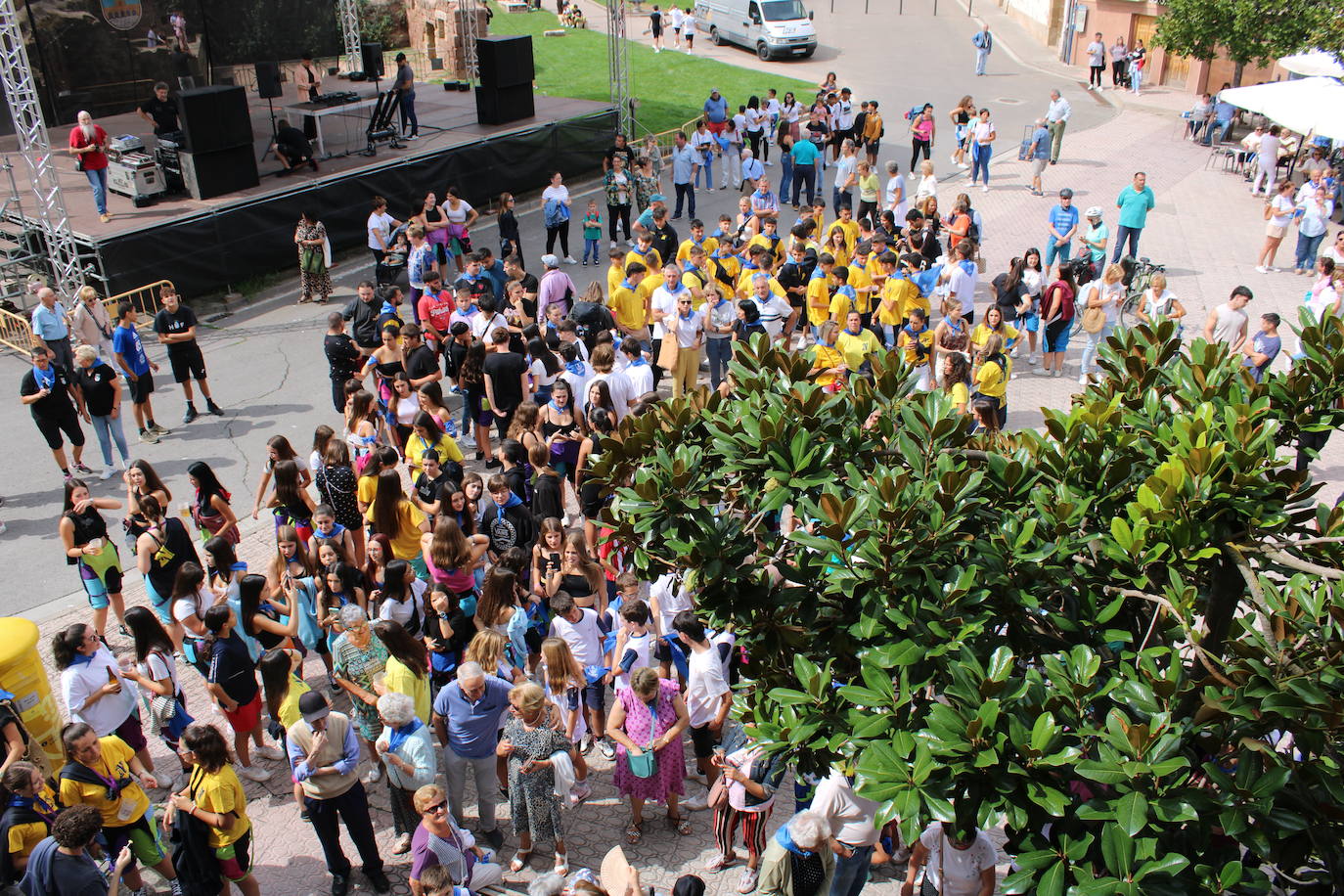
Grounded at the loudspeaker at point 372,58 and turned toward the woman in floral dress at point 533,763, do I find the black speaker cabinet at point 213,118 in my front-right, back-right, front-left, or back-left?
front-right

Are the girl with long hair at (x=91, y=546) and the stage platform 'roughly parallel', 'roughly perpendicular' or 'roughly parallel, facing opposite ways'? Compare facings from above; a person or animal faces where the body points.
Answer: roughly parallel

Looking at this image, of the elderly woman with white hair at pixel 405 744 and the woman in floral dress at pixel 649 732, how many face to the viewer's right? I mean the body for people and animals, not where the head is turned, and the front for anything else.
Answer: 0

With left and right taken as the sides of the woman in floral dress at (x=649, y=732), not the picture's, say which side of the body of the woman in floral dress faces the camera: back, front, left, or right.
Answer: front

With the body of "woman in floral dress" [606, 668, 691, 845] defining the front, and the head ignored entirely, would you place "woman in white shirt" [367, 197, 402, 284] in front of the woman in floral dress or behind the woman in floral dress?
behind

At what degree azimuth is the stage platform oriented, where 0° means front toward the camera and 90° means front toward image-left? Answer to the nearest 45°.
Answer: approximately 315°

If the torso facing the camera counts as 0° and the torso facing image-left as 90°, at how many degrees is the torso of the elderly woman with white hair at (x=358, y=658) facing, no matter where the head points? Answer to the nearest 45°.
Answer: approximately 315°

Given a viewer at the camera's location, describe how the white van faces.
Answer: facing the viewer and to the right of the viewer

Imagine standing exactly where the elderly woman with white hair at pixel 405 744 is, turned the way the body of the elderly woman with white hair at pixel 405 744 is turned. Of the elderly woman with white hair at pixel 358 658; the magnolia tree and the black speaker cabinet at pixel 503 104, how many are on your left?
1

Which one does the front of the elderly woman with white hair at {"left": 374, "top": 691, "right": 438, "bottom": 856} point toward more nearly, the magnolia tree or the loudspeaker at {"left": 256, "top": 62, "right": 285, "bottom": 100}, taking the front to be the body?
the magnolia tree

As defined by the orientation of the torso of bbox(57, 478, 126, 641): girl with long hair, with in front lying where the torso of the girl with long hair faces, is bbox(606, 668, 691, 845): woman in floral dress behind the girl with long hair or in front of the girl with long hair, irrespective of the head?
in front

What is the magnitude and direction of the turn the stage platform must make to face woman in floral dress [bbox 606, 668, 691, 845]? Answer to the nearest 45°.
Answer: approximately 45° to its right

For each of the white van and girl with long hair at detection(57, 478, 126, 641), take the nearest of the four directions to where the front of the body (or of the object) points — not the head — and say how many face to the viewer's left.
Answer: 0
